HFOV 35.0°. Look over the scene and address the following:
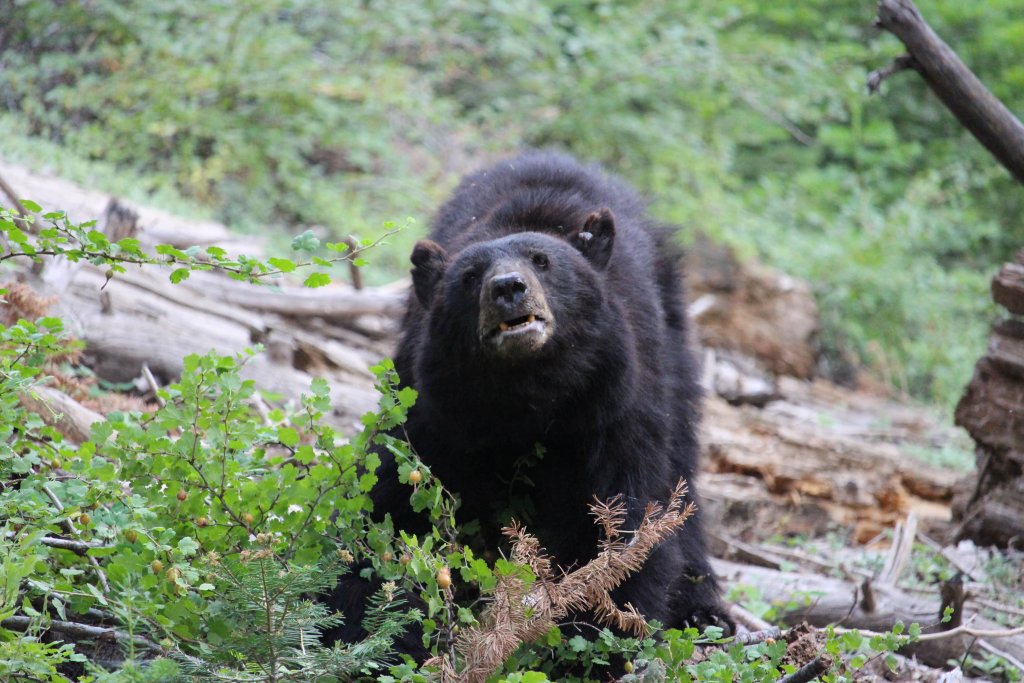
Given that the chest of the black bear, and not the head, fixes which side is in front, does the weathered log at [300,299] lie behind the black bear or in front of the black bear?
behind

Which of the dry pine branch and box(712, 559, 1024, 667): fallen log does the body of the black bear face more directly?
the dry pine branch

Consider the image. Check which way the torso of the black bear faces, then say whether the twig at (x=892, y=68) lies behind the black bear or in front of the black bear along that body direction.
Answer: behind

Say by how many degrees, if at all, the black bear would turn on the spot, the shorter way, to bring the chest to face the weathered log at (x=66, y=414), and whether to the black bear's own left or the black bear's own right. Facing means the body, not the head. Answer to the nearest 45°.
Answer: approximately 90° to the black bear's own right

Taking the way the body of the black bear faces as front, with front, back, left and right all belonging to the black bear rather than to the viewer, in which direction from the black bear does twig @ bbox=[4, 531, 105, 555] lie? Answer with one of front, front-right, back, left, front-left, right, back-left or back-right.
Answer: front-right

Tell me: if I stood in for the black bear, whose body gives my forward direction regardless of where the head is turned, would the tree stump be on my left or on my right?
on my left

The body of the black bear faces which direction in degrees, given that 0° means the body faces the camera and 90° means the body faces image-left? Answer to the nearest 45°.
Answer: approximately 0°

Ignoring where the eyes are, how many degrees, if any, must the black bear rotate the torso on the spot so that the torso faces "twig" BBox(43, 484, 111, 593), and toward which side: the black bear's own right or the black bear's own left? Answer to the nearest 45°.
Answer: approximately 45° to the black bear's own right
